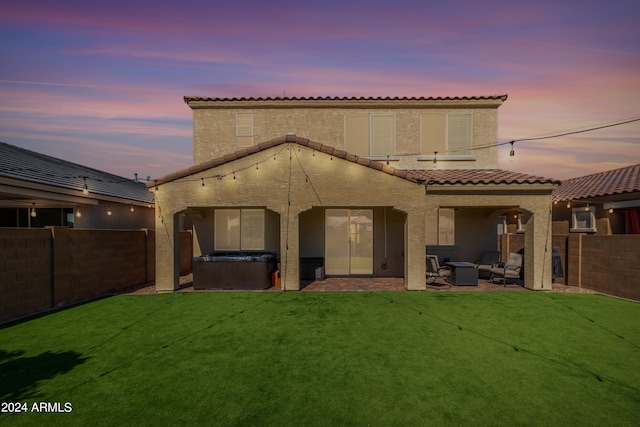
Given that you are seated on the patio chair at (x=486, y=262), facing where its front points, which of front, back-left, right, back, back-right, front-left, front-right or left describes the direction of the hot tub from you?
front

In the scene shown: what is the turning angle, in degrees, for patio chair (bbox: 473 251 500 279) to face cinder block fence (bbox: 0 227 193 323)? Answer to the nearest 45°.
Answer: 0° — it already faces it

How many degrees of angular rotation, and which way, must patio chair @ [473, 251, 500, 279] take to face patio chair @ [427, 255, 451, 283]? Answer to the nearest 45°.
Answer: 0° — it already faces it

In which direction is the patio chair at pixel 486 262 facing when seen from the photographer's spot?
facing the viewer and to the left of the viewer

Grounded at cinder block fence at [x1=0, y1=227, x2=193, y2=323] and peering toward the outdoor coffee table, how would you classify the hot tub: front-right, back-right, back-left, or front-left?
front-left

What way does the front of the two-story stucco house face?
away from the camera

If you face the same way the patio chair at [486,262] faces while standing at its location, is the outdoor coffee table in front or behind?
in front
